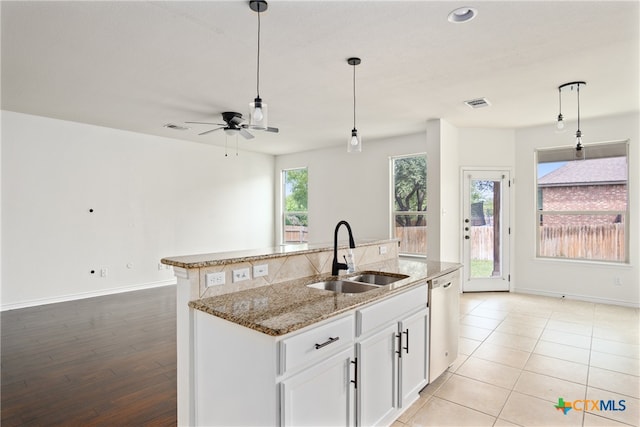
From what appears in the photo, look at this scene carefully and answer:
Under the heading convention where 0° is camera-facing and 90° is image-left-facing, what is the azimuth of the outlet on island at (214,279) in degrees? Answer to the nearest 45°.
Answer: approximately 315°

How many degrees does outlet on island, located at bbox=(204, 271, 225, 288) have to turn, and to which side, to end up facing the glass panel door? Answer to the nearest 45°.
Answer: approximately 90° to its left

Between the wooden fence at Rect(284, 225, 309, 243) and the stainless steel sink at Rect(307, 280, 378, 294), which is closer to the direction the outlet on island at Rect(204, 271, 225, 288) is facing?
the stainless steel sink

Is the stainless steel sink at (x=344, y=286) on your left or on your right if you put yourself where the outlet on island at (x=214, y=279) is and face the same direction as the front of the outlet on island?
on your left

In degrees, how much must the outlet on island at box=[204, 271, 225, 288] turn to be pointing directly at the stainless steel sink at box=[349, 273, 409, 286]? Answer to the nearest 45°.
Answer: approximately 45° to its left

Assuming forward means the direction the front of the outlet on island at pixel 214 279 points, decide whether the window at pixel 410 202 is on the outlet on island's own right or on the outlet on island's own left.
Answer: on the outlet on island's own left

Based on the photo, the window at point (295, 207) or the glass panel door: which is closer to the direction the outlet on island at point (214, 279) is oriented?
the glass panel door

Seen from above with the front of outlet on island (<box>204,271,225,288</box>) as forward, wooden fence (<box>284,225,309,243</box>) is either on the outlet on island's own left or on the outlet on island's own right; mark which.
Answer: on the outlet on island's own left
